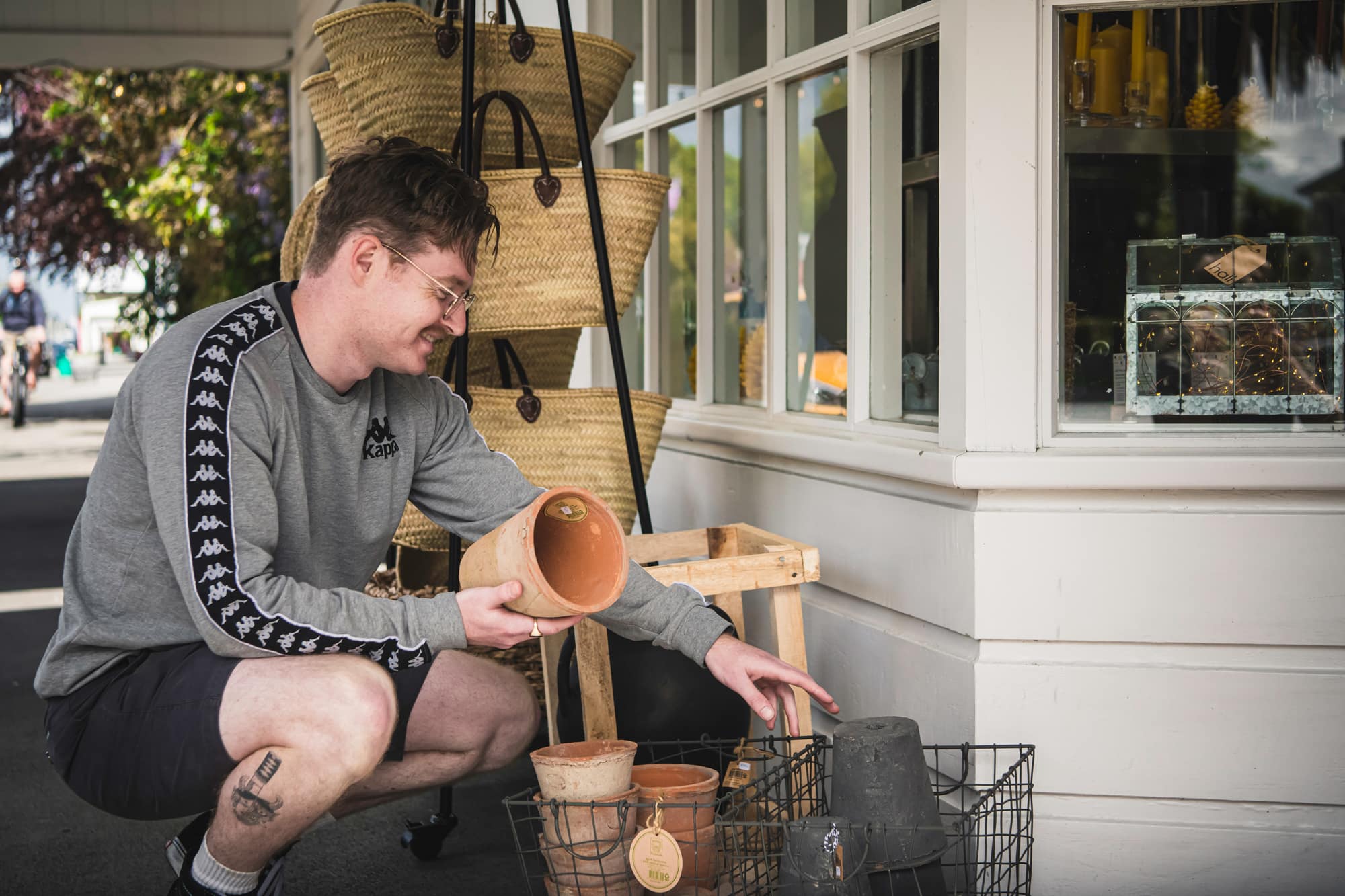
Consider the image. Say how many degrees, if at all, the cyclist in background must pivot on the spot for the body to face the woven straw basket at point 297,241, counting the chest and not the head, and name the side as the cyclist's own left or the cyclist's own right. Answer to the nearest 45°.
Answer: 0° — they already face it

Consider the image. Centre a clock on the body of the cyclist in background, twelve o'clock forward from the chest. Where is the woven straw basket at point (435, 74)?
The woven straw basket is roughly at 12 o'clock from the cyclist in background.

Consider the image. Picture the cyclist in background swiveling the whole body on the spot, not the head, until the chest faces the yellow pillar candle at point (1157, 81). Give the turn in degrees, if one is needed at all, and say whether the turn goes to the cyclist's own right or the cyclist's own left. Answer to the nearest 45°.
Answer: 0° — they already face it

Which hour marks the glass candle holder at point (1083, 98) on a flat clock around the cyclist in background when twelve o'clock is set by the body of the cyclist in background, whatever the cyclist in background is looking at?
The glass candle holder is roughly at 12 o'clock from the cyclist in background.

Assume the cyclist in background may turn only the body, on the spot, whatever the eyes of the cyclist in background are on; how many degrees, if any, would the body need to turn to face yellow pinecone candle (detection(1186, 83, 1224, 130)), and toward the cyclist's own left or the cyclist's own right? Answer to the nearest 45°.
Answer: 0° — they already face it

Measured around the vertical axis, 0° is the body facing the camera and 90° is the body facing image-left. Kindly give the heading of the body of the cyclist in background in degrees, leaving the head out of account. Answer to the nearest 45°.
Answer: approximately 0°

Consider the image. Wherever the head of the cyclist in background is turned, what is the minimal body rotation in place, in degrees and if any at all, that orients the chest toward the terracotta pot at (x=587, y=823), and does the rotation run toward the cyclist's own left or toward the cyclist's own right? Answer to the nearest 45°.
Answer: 0° — they already face it
